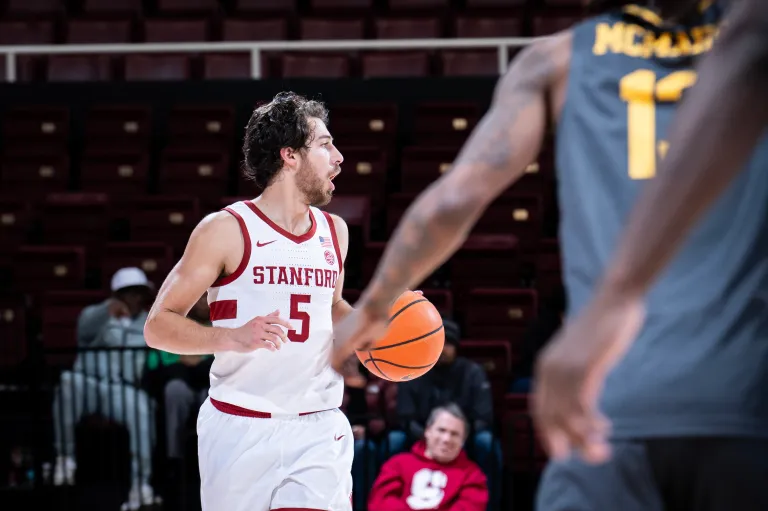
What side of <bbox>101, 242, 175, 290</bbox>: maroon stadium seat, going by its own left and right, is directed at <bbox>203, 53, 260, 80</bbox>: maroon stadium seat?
back

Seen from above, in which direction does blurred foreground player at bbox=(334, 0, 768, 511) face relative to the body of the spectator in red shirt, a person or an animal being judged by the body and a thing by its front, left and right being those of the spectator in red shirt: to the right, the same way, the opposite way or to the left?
the opposite way

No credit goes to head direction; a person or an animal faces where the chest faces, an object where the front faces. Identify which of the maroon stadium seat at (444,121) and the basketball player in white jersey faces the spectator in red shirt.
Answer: the maroon stadium seat

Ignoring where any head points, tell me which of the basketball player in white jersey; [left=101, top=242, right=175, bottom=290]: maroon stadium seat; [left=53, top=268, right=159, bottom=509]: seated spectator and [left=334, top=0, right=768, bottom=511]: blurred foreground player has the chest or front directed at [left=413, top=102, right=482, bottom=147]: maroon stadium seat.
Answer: the blurred foreground player

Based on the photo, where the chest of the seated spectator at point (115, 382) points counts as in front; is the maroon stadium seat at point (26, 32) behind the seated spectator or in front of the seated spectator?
behind

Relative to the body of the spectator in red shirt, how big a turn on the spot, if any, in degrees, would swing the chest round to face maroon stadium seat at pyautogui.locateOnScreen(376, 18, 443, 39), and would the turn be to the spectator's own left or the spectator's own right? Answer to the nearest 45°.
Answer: approximately 180°

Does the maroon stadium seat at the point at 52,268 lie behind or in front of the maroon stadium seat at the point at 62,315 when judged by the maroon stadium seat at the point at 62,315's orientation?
behind

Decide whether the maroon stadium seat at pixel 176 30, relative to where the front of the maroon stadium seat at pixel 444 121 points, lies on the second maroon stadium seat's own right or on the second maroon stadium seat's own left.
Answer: on the second maroon stadium seat's own right

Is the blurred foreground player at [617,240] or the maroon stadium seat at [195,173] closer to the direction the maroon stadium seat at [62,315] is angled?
the blurred foreground player

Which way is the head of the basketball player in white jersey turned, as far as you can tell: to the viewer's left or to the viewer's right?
to the viewer's right

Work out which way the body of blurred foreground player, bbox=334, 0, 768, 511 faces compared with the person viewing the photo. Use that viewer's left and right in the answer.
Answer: facing away from the viewer
